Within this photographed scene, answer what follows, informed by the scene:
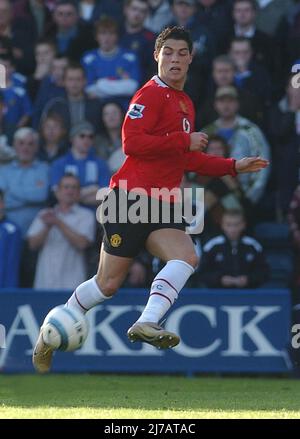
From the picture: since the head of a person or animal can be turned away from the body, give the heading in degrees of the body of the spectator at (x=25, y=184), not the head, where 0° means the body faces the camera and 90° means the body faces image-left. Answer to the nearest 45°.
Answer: approximately 0°

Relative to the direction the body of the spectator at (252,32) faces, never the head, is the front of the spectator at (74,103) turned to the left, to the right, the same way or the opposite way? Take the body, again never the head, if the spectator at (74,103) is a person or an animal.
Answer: the same way

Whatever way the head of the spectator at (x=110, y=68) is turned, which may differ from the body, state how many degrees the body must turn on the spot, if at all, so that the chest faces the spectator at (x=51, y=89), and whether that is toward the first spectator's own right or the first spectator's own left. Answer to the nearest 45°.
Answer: approximately 90° to the first spectator's own right

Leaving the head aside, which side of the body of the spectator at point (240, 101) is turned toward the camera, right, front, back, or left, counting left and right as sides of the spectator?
front

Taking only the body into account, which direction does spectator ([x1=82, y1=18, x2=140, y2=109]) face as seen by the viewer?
toward the camera

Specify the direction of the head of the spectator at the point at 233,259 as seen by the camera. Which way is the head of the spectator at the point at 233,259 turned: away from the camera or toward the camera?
toward the camera

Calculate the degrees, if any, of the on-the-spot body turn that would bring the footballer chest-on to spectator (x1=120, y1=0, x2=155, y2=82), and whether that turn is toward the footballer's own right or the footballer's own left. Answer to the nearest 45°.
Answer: approximately 135° to the footballer's own left

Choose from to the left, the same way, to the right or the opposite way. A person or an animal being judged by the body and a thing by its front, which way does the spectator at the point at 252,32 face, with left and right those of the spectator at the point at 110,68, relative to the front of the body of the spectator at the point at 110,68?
the same way

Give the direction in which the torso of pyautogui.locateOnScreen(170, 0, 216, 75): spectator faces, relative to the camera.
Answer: toward the camera

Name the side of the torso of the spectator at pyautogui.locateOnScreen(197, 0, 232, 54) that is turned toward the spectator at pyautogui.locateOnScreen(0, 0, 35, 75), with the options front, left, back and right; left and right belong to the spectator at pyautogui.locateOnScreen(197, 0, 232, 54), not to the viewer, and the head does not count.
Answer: right

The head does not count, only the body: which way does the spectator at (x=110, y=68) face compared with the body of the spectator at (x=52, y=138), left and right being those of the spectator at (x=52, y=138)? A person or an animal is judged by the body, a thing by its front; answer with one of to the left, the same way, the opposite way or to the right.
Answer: the same way

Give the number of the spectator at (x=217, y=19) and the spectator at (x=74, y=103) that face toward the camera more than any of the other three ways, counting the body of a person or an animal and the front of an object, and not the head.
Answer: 2

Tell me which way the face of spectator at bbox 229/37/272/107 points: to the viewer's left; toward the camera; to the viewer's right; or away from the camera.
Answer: toward the camera

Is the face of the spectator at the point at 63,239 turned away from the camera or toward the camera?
toward the camera
